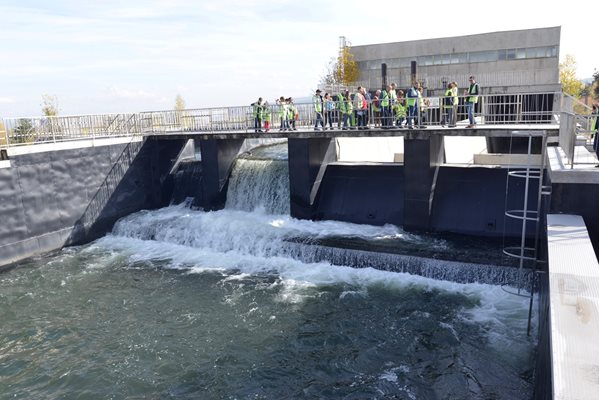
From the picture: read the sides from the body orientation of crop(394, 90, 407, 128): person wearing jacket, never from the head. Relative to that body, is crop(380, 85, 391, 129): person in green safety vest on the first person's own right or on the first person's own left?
on the first person's own right

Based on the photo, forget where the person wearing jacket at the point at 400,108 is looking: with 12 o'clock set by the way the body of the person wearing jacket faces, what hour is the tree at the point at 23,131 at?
The tree is roughly at 3 o'clock from the person wearing jacket.

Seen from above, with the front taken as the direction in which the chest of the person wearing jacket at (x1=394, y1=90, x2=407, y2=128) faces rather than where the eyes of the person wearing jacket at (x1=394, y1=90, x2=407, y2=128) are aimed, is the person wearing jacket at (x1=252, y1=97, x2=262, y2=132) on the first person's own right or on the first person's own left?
on the first person's own right

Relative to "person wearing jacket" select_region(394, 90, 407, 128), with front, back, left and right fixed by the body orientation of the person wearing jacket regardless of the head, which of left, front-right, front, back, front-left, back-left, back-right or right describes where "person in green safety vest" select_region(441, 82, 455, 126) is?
left

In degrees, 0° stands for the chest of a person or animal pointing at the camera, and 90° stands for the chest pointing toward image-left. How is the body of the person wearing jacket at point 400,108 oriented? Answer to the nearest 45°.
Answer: approximately 0°

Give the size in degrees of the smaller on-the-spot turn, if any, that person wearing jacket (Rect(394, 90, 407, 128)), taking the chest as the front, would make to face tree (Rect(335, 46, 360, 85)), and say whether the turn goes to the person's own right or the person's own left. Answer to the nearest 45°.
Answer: approximately 180°

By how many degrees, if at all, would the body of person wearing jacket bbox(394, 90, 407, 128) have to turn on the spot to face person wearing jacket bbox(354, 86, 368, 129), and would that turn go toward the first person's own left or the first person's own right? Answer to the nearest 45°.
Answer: approximately 135° to the first person's own right

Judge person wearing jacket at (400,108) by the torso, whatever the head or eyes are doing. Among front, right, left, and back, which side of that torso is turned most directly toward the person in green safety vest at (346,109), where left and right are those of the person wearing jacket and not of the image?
right

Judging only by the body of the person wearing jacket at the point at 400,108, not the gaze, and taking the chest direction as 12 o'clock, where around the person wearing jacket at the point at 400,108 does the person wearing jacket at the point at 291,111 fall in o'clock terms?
the person wearing jacket at the point at 291,111 is roughly at 4 o'clock from the person wearing jacket at the point at 400,108.

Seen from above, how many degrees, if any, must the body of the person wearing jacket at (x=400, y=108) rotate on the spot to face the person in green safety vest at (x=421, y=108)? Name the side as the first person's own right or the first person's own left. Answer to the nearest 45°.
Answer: approximately 90° to the first person's own left

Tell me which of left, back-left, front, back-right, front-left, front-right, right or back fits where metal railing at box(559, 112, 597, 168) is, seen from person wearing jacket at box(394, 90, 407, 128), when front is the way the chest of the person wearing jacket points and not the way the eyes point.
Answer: front-left

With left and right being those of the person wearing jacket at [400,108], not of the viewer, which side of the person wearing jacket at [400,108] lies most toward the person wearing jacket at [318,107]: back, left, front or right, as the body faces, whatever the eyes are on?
right

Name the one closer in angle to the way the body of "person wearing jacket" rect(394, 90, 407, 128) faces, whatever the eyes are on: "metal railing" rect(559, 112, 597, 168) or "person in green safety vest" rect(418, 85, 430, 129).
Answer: the metal railing
